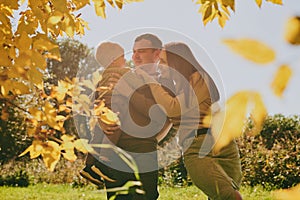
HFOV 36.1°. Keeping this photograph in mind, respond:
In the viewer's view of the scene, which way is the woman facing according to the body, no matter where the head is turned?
to the viewer's left

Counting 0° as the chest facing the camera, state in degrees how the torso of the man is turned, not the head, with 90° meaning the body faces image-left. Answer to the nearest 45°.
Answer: approximately 45°

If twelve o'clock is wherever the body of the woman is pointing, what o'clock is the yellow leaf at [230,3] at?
The yellow leaf is roughly at 9 o'clock from the woman.

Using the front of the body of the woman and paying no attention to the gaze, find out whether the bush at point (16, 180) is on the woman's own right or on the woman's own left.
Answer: on the woman's own right

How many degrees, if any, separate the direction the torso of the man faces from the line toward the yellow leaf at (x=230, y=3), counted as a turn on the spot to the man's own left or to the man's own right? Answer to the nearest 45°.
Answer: approximately 45° to the man's own left

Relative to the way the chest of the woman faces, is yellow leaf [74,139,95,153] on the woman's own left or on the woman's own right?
on the woman's own left

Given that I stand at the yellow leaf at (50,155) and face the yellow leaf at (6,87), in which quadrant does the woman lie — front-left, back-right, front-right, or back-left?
back-right

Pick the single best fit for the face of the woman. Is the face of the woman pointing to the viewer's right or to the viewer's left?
to the viewer's left

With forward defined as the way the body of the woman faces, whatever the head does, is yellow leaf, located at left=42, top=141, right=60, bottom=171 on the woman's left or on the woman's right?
on the woman's left

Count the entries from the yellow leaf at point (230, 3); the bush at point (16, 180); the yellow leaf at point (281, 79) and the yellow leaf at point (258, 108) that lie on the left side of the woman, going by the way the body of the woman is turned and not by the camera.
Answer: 3
